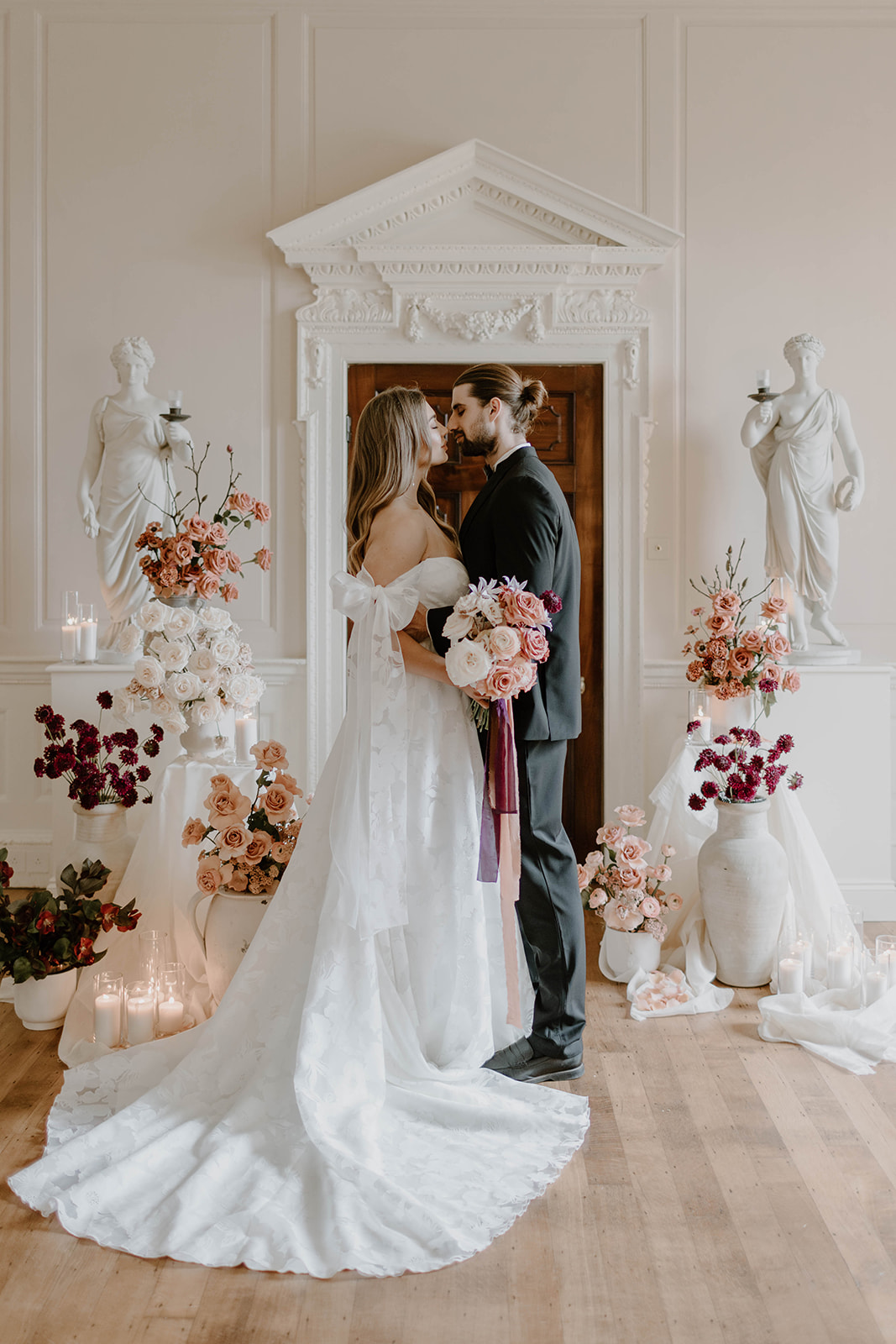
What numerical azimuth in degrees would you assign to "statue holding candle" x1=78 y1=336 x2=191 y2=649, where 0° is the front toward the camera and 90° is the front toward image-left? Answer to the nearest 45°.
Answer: approximately 0°

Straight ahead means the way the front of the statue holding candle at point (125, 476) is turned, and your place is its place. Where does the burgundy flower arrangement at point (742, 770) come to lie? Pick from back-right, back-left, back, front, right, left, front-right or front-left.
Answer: front-left

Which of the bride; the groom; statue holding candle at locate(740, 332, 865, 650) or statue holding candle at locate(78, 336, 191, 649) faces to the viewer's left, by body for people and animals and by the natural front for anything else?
the groom

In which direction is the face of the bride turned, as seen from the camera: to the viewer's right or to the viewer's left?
to the viewer's right

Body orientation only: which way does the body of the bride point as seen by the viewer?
to the viewer's right

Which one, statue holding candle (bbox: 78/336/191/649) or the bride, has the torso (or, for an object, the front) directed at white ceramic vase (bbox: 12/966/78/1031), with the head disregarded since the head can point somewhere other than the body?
the statue holding candle

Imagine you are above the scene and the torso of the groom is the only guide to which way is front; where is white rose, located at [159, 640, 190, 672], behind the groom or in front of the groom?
in front

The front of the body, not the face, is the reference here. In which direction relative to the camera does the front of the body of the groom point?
to the viewer's left

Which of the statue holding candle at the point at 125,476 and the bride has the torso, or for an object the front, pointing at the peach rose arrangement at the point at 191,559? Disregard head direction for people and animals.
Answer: the statue holding candle

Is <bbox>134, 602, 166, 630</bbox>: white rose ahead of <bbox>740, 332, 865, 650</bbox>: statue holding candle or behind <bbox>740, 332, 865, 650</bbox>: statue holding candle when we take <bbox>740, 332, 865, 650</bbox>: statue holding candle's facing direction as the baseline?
ahead

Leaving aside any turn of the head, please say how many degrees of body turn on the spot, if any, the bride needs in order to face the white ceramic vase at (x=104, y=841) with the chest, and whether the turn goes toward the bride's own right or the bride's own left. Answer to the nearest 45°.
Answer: approximately 135° to the bride's own left

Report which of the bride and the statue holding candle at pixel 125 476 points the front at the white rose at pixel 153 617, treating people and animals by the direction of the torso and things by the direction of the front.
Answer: the statue holding candle
